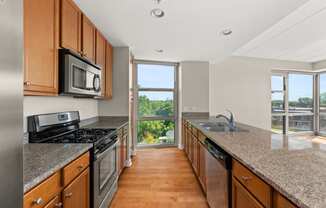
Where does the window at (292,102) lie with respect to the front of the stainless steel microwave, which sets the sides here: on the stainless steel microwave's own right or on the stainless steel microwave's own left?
on the stainless steel microwave's own left

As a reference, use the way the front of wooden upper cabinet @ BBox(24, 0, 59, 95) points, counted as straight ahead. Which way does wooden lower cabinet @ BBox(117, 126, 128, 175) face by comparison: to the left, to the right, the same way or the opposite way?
the same way

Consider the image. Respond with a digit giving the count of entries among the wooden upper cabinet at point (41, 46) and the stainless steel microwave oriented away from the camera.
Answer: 0

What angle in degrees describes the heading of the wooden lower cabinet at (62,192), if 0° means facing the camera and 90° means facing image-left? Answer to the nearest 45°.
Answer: approximately 315°

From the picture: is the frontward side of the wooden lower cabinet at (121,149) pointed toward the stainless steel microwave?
no

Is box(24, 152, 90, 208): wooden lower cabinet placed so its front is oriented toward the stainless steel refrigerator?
no

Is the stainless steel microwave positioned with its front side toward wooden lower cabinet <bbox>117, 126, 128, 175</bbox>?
no

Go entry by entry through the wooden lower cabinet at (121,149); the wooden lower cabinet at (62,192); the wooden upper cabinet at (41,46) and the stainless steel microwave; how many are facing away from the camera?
0

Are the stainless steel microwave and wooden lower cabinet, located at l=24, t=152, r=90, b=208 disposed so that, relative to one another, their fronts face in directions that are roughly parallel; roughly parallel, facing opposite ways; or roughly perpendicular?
roughly parallel

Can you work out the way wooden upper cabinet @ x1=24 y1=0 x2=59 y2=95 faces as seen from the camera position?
facing the viewer and to the right of the viewer

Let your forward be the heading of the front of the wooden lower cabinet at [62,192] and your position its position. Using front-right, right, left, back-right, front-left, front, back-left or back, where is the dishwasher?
front-left

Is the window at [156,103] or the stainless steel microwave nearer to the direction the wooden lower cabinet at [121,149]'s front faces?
the window

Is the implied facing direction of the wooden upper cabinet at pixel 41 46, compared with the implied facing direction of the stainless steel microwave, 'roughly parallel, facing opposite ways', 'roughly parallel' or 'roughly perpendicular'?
roughly parallel

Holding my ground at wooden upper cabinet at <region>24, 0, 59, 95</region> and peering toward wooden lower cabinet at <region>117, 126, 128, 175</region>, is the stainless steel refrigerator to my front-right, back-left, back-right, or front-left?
back-right

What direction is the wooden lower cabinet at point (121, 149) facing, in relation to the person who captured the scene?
facing to the right of the viewer

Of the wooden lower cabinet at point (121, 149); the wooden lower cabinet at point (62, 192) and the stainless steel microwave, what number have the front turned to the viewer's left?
0

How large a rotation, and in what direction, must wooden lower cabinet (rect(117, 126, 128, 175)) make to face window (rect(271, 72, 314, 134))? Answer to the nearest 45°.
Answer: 0° — it already faces it

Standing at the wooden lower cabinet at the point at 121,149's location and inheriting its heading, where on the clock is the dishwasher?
The dishwasher is roughly at 2 o'clock from the wooden lower cabinet.

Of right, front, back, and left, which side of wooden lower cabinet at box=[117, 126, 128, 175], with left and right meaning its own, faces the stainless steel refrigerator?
right
